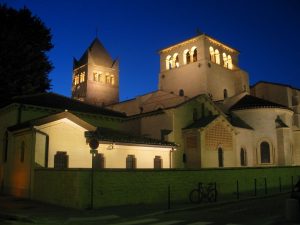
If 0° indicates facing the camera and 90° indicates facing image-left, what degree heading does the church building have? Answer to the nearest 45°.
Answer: approximately 135°

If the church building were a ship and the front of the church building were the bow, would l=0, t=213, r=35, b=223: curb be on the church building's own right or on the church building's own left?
on the church building's own left

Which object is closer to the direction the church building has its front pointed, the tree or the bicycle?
the tree

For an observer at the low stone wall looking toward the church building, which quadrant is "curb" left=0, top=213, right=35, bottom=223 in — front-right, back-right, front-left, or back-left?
back-left

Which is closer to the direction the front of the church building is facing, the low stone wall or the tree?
the tree
